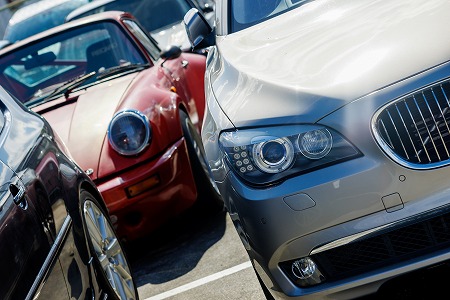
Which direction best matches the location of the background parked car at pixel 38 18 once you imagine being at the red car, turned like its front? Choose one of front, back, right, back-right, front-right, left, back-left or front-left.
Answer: back-right

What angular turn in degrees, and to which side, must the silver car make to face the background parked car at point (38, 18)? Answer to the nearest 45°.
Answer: approximately 180°

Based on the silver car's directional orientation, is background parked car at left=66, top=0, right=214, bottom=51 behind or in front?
behind

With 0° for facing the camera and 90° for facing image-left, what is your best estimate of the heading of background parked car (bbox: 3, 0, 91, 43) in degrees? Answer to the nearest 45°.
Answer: approximately 45°

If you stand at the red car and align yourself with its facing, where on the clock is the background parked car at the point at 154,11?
The background parked car is roughly at 5 o'clock from the red car.

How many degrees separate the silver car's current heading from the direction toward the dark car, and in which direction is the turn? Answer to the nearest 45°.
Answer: approximately 90° to its right

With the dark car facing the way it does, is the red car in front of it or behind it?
behind
